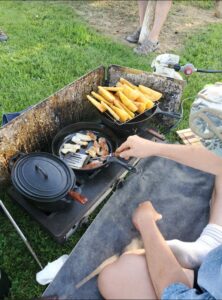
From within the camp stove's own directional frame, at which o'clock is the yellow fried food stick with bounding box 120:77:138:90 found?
The yellow fried food stick is roughly at 8 o'clock from the camp stove.

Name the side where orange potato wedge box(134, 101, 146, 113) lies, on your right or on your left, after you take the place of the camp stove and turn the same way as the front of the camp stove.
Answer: on your left

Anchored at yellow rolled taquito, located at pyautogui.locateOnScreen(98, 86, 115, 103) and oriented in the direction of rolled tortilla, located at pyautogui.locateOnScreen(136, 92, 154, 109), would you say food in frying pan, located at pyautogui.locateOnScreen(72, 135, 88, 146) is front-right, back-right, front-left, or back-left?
back-right

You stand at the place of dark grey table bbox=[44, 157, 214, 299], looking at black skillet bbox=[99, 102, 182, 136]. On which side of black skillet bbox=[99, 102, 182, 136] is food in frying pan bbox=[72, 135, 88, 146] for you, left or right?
left

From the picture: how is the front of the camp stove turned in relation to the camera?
facing the viewer and to the right of the viewer
